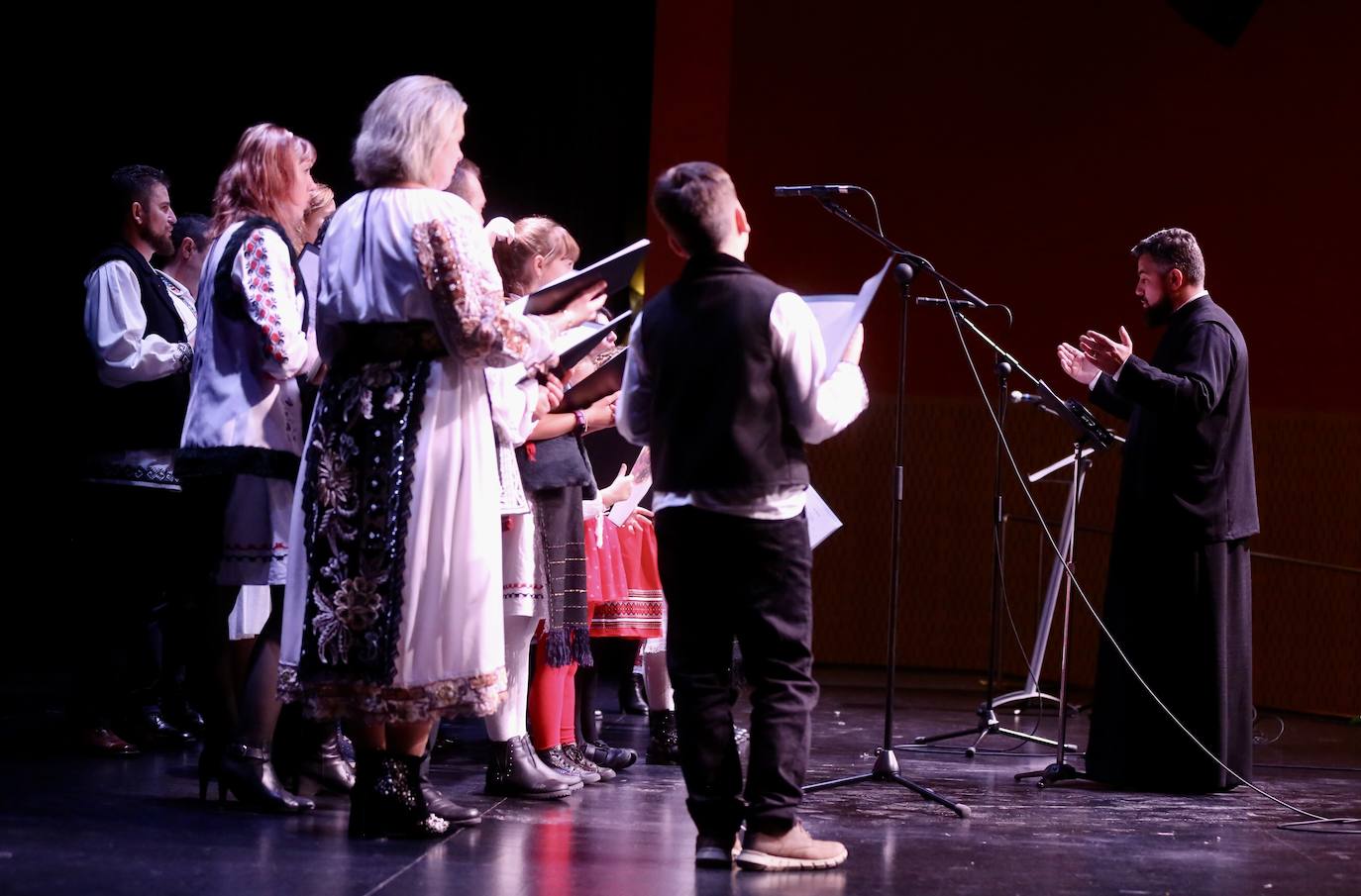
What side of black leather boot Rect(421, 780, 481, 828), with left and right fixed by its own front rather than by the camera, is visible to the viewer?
right

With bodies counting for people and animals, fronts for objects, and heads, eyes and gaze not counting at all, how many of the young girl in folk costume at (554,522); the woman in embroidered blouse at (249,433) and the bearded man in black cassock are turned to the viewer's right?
2

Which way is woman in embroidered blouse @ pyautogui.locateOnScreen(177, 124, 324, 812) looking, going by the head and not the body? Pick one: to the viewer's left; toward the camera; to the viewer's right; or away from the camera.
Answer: to the viewer's right

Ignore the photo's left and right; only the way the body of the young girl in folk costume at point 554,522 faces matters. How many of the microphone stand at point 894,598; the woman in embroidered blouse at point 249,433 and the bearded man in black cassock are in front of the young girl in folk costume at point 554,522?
2

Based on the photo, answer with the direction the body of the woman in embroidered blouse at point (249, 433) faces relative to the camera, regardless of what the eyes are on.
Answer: to the viewer's right

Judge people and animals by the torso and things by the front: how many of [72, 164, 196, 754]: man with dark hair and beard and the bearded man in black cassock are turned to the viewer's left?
1

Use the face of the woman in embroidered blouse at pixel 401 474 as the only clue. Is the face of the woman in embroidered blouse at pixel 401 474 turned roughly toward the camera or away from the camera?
away from the camera

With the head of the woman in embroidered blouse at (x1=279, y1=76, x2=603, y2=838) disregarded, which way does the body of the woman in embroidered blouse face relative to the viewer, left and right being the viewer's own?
facing away from the viewer and to the right of the viewer

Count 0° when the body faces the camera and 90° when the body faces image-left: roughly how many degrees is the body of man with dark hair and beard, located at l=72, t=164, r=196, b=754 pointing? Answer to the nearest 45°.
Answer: approximately 270°

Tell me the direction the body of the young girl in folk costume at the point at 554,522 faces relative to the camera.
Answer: to the viewer's right

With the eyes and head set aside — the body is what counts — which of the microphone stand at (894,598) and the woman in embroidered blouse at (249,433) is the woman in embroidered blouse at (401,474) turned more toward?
the microphone stand

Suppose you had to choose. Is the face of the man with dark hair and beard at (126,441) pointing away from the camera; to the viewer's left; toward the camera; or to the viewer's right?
to the viewer's right

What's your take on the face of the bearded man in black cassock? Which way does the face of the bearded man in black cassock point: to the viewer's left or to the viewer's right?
to the viewer's left

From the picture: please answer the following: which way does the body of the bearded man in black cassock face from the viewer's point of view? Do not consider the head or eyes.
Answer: to the viewer's left
